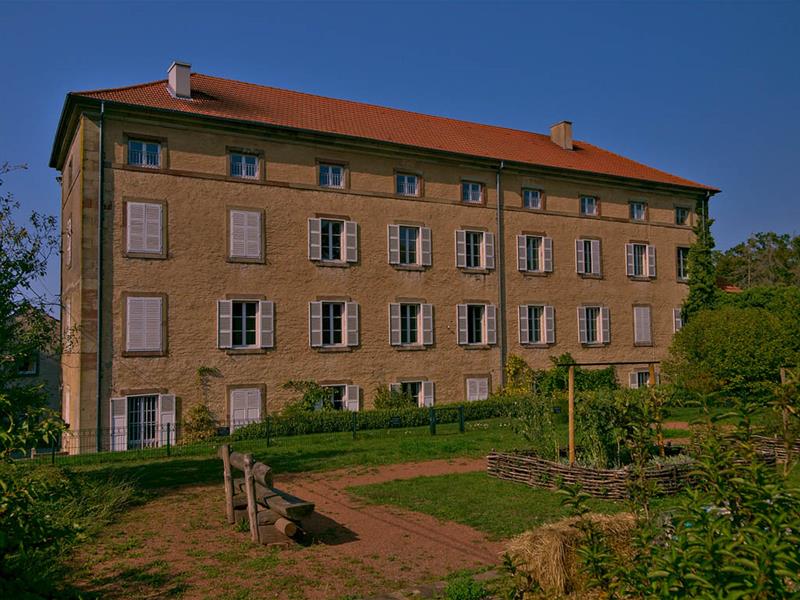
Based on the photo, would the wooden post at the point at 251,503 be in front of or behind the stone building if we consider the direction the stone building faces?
in front

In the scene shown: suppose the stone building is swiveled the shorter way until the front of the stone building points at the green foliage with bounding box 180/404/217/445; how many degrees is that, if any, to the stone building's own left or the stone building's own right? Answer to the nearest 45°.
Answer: approximately 90° to the stone building's own right

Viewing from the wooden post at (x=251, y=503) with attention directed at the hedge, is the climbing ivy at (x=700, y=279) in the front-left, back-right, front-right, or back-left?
front-right

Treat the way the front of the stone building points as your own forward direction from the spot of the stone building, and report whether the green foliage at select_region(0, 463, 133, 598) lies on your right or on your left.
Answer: on your right

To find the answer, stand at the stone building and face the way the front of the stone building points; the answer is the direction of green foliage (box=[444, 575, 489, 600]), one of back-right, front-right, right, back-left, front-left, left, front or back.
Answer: front-right

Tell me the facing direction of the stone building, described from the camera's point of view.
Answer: facing the viewer and to the right of the viewer

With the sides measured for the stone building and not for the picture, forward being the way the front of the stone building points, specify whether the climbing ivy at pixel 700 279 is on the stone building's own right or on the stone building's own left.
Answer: on the stone building's own left
